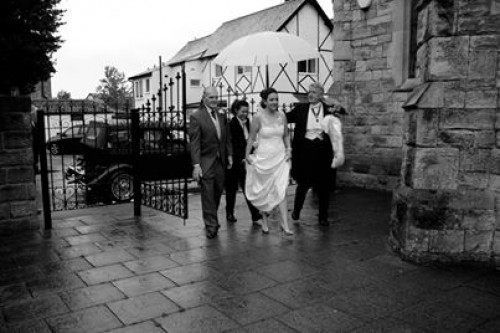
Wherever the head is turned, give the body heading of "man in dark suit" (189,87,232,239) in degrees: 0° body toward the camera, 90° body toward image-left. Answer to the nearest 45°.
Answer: approximately 315°

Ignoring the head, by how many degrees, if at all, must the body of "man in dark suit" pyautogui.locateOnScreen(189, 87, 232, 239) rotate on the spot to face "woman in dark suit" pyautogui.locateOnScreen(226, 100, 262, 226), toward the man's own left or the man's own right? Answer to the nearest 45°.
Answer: approximately 90° to the man's own left

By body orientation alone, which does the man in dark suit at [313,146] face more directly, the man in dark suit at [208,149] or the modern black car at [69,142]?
the man in dark suit

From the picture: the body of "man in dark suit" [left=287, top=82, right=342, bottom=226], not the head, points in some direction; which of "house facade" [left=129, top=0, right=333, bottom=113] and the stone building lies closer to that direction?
the stone building

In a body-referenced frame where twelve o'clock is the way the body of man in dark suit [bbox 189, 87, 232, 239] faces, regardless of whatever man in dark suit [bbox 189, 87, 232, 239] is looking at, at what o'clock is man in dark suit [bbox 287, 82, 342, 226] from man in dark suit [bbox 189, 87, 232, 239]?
man in dark suit [bbox 287, 82, 342, 226] is roughly at 10 o'clock from man in dark suit [bbox 189, 87, 232, 239].

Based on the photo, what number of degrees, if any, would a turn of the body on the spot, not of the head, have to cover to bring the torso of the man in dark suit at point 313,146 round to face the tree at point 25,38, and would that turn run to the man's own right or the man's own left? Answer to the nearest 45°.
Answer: approximately 90° to the man's own right

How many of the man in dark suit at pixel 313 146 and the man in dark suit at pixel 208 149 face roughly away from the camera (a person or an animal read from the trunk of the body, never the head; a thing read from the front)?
0

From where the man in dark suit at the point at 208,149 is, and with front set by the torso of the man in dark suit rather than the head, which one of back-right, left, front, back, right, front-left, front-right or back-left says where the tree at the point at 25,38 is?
back

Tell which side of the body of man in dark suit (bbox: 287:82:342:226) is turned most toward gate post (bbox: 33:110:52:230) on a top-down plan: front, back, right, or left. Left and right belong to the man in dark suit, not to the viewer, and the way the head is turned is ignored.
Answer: right

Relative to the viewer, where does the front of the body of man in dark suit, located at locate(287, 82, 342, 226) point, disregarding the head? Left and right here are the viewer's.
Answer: facing the viewer
